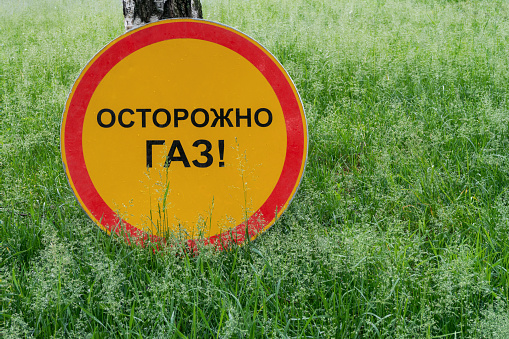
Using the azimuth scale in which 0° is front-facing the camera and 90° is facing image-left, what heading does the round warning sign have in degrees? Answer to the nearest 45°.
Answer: approximately 0°
